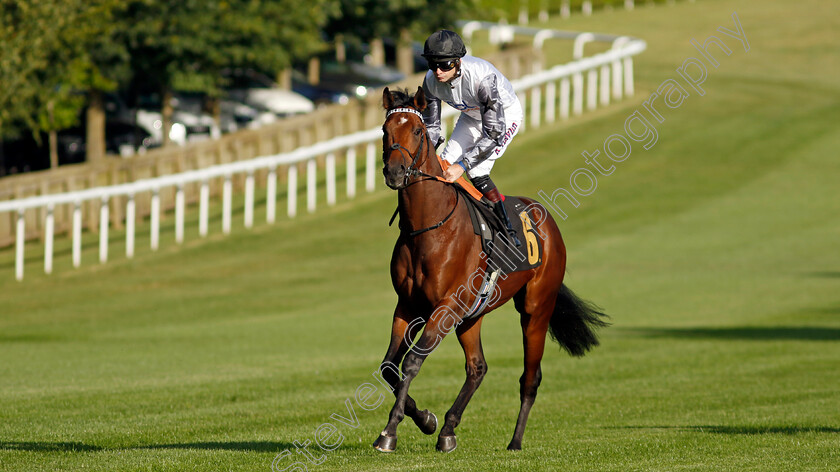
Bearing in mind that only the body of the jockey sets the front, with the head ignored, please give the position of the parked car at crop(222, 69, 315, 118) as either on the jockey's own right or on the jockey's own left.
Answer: on the jockey's own right

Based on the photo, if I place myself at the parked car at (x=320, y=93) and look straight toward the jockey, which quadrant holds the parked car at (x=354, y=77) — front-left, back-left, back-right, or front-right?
back-left

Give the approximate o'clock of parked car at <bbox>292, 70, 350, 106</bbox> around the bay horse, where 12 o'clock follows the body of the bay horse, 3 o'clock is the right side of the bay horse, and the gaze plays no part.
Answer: The parked car is roughly at 4 o'clock from the bay horse.

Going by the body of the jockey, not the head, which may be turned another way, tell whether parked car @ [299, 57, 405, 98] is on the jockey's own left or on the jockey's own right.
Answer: on the jockey's own right

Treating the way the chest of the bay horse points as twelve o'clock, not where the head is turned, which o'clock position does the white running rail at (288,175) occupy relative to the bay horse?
The white running rail is roughly at 4 o'clock from the bay horse.

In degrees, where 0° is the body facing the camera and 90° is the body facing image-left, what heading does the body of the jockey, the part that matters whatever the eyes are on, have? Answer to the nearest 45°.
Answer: approximately 45°

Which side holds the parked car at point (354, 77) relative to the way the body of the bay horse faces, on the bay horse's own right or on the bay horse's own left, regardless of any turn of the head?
on the bay horse's own right

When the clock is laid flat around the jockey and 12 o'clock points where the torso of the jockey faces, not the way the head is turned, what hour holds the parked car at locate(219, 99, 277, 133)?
The parked car is roughly at 4 o'clock from the jockey.

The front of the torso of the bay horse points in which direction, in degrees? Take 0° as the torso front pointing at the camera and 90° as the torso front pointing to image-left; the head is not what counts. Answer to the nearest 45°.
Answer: approximately 45°

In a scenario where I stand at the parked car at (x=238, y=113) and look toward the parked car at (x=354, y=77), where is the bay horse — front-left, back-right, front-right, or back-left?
back-right

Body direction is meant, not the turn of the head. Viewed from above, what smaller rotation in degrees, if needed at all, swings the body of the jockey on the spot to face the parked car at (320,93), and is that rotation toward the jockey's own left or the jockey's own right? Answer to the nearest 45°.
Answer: approximately 135° to the jockey's own right
